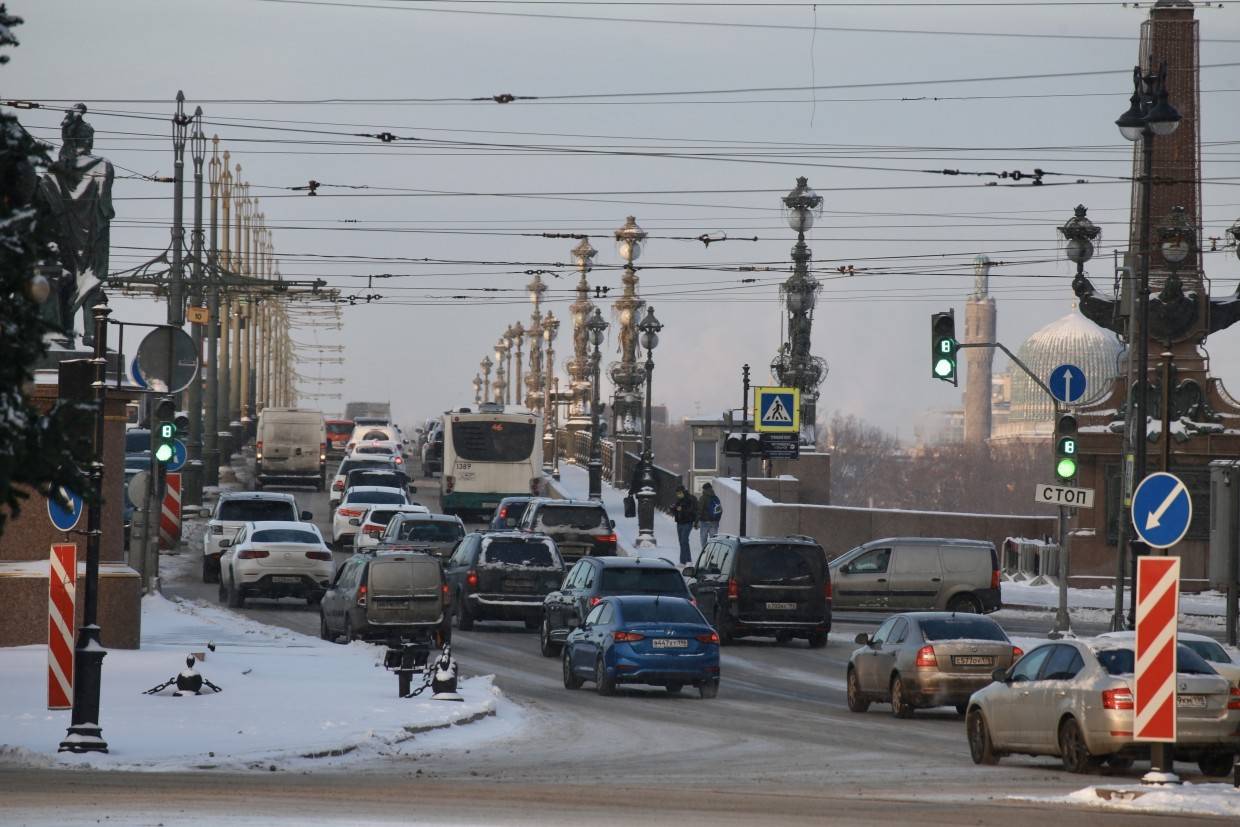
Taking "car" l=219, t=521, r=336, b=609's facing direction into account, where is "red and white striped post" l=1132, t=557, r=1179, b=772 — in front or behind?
behind

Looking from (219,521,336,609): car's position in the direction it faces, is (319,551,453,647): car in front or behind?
behind

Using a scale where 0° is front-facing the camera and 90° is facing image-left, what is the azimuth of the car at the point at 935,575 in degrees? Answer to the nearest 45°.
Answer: approximately 90°

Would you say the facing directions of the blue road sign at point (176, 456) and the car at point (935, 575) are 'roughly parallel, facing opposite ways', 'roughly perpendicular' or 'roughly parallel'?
roughly perpendicular

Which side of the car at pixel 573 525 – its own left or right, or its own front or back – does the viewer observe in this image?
back

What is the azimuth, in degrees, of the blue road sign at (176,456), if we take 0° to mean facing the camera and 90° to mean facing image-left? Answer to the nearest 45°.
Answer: approximately 0°

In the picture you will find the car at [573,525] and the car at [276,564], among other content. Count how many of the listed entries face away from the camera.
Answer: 2

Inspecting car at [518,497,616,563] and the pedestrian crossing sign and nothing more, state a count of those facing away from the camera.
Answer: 1

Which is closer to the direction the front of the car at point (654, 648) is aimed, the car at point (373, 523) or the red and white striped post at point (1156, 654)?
the car

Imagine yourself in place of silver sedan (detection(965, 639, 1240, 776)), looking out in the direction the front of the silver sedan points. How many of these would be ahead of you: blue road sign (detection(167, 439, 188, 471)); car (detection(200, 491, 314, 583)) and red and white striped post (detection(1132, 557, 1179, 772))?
2
